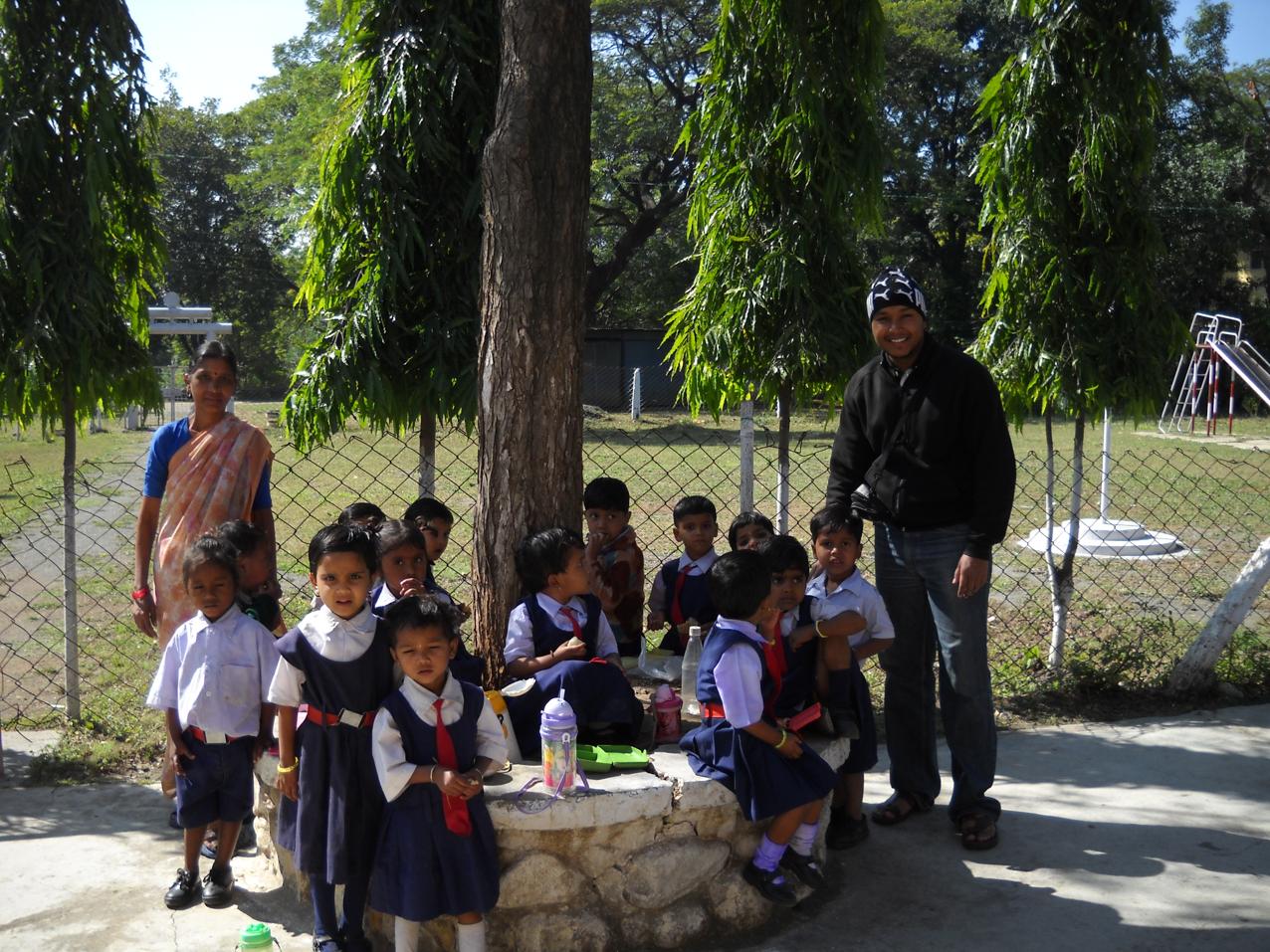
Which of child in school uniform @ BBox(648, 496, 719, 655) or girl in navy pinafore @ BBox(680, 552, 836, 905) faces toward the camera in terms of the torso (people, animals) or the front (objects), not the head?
the child in school uniform

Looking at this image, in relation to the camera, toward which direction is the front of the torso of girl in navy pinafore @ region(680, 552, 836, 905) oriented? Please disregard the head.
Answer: to the viewer's right

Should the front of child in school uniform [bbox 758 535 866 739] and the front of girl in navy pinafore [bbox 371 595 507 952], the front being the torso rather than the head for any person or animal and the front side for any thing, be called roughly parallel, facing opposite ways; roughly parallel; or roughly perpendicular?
roughly parallel

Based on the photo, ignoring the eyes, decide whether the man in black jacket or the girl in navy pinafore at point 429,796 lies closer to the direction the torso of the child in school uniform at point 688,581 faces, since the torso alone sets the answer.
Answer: the girl in navy pinafore

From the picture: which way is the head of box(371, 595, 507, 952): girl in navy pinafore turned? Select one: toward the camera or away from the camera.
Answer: toward the camera

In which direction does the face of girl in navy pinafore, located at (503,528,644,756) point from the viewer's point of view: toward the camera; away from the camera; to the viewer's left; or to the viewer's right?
to the viewer's right

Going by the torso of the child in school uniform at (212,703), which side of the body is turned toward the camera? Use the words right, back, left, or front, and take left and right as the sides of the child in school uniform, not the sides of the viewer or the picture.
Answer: front

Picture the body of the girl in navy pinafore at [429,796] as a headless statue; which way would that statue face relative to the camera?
toward the camera

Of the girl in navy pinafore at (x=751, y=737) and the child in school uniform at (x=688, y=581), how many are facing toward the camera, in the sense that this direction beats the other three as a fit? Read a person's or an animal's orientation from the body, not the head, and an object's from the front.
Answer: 1

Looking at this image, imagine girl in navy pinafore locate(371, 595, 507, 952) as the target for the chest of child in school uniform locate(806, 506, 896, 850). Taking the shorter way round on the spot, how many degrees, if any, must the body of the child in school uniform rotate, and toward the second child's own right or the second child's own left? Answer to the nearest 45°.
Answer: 0° — they already face them

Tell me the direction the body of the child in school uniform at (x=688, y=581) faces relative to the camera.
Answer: toward the camera

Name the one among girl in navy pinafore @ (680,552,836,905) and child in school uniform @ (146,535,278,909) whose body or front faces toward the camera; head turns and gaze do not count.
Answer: the child in school uniform
